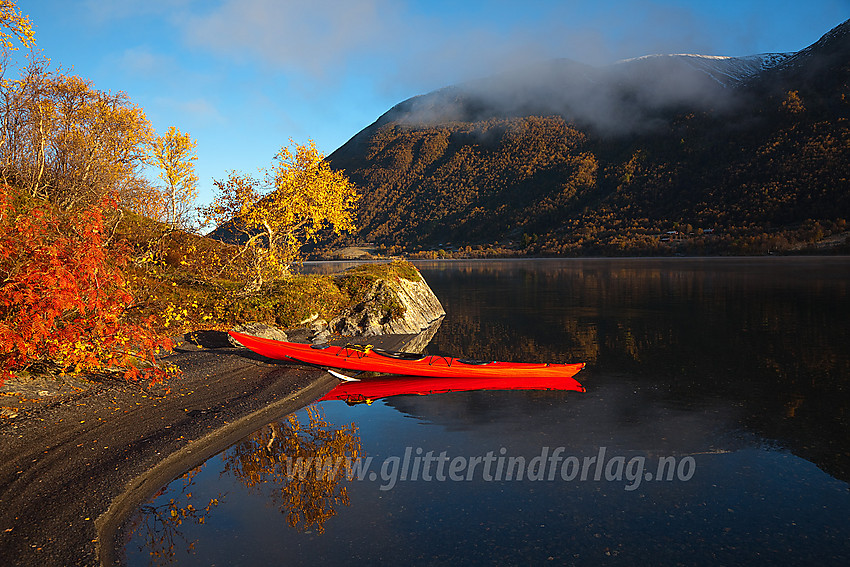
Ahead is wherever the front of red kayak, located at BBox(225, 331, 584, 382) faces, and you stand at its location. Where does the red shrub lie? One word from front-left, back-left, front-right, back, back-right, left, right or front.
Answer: front-left

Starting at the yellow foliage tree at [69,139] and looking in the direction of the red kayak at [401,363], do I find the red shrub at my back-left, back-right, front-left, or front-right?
front-right

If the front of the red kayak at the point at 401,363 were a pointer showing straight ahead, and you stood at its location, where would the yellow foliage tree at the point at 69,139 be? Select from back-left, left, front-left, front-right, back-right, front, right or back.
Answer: front-right

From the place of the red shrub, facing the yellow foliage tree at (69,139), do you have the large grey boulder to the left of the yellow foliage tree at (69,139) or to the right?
right

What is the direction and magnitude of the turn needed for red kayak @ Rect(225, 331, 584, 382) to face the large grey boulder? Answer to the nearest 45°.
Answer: approximately 90° to its right

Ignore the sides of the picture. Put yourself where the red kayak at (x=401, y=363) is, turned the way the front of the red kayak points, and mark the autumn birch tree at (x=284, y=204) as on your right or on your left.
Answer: on your right

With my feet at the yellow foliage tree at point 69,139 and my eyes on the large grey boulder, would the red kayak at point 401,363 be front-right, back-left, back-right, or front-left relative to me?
front-right

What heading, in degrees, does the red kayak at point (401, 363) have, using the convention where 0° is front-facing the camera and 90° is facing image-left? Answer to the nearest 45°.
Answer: approximately 90°
